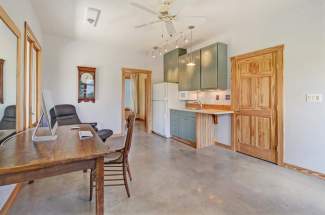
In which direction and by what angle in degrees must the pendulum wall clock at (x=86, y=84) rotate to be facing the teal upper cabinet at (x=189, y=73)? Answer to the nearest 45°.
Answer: approximately 90° to its left

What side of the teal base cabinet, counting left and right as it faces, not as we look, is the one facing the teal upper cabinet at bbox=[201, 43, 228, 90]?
left

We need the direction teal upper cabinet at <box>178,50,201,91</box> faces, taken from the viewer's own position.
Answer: facing the viewer and to the left of the viewer

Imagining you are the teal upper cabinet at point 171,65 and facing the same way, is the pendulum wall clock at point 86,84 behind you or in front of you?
in front

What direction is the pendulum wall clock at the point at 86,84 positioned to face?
toward the camera

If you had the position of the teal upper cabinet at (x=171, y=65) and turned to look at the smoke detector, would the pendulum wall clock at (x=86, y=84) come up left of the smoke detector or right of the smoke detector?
right

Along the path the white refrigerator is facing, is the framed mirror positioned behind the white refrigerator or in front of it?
in front
